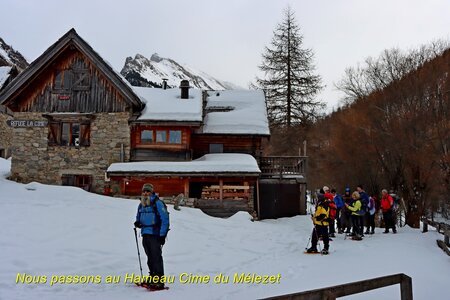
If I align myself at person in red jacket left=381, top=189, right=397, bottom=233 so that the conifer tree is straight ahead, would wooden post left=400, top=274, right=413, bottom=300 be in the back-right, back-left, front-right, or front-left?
back-left

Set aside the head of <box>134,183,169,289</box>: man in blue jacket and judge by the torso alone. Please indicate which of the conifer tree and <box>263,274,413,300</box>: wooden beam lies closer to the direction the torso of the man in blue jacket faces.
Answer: the wooden beam

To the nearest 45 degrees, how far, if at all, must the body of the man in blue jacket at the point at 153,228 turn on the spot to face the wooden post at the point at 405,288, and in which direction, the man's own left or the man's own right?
approximately 90° to the man's own left

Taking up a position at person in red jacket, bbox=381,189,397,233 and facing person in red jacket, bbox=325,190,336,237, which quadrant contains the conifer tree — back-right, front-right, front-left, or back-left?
back-right

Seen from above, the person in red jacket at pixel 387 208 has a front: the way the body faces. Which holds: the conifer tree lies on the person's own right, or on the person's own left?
on the person's own right

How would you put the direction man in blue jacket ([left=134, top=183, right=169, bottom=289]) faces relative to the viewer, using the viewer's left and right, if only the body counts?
facing the viewer and to the left of the viewer

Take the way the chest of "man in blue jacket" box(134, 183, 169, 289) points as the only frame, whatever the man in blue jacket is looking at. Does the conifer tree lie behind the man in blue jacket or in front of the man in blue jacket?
behind

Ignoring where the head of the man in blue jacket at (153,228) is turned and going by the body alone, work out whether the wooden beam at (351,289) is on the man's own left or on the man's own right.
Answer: on the man's own left

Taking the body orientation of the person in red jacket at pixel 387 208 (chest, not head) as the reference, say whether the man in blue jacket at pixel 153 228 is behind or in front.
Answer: in front
